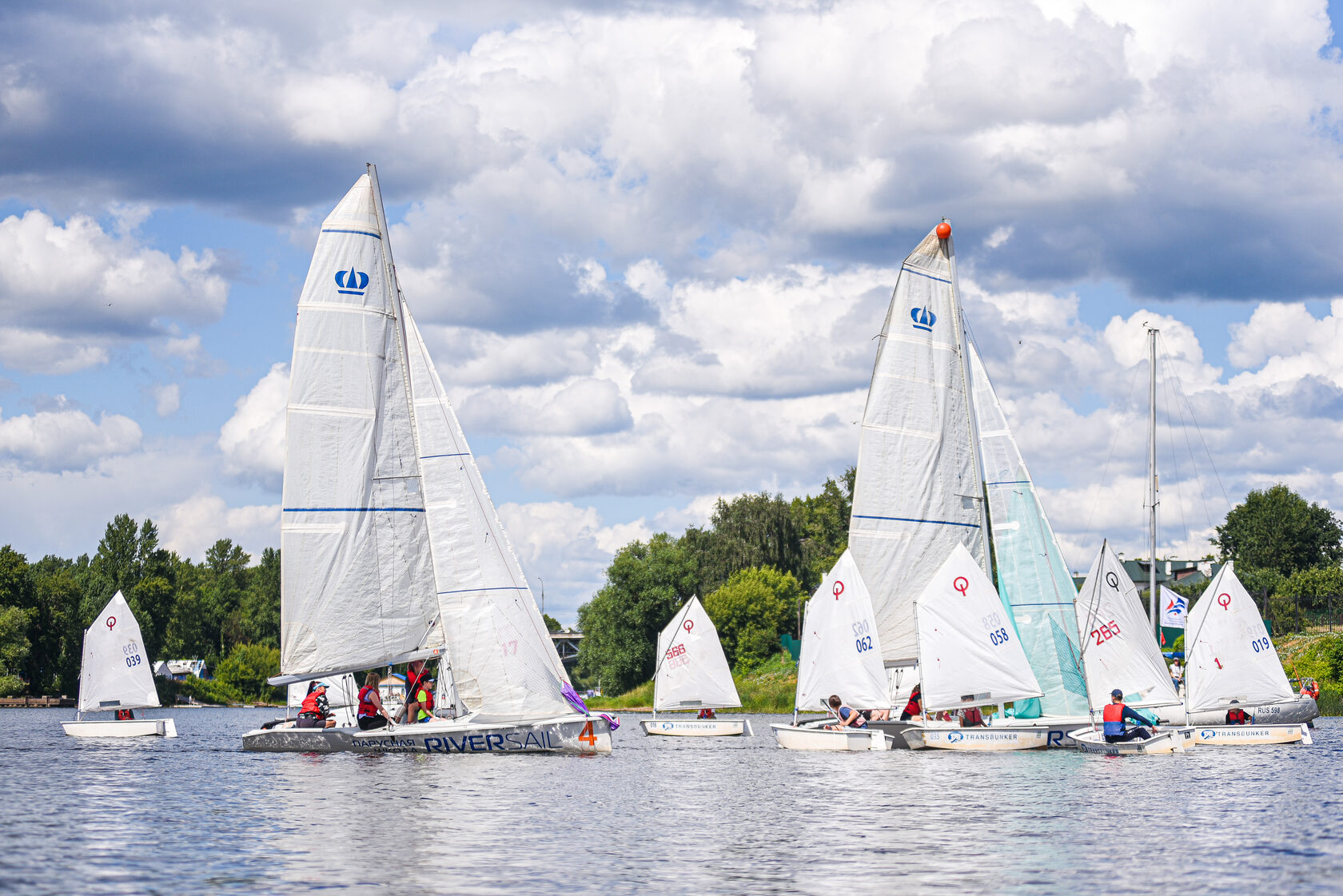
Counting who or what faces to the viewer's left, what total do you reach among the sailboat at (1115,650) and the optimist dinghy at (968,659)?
2

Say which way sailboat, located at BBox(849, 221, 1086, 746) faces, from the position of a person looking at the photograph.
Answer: facing to the right of the viewer

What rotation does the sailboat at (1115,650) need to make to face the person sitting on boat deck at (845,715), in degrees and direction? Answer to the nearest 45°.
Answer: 0° — it already faces them

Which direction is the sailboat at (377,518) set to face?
to the viewer's right

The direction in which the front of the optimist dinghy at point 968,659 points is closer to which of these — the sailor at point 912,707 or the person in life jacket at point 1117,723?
the sailor

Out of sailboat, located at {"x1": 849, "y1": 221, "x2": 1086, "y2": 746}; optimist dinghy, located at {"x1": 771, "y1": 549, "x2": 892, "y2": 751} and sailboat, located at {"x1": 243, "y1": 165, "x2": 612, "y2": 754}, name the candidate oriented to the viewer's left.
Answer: the optimist dinghy

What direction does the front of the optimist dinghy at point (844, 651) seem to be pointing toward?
to the viewer's left

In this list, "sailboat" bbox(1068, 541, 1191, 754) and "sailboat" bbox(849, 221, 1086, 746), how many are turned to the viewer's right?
1

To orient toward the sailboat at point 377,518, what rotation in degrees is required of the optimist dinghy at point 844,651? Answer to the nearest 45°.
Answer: approximately 45° to its left

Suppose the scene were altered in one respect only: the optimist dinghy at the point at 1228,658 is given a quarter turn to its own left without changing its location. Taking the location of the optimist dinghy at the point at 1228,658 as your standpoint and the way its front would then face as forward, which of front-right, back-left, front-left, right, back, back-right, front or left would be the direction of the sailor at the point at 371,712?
front-right

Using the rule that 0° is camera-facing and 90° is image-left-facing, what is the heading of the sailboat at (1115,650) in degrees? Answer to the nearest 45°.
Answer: approximately 90°

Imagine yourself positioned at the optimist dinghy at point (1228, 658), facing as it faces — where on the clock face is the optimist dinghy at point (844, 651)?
the optimist dinghy at point (844, 651) is roughly at 11 o'clock from the optimist dinghy at point (1228, 658).

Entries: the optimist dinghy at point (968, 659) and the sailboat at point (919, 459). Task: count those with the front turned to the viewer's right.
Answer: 1

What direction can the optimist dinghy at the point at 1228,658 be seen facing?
to the viewer's left

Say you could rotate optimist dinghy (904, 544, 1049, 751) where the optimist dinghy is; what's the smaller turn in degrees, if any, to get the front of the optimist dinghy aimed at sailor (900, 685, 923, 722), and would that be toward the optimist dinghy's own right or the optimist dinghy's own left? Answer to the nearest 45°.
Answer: approximately 45° to the optimist dinghy's own right

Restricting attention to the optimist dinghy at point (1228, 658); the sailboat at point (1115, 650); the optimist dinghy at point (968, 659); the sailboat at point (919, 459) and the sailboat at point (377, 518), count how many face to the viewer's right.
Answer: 2

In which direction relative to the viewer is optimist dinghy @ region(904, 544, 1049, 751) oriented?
to the viewer's left
